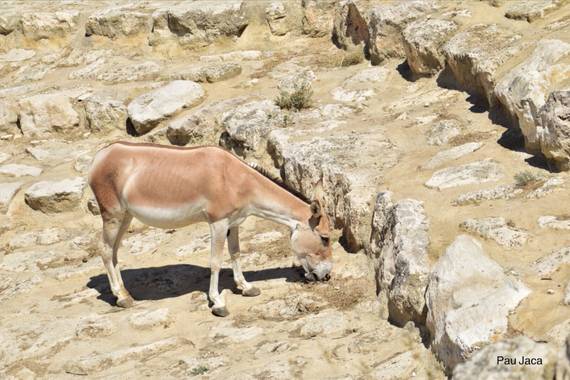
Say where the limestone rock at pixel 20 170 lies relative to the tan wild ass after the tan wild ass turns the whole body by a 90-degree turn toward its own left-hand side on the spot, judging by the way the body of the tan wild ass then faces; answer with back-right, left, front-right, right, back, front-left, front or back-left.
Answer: front-left

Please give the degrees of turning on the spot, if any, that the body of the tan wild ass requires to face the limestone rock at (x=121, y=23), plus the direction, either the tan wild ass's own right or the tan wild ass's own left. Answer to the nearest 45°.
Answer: approximately 90° to the tan wild ass's own left

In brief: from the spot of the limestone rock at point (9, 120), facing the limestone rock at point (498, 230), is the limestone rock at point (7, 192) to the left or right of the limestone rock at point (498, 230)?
right

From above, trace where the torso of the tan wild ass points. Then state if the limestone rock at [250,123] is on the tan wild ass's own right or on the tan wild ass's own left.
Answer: on the tan wild ass's own left

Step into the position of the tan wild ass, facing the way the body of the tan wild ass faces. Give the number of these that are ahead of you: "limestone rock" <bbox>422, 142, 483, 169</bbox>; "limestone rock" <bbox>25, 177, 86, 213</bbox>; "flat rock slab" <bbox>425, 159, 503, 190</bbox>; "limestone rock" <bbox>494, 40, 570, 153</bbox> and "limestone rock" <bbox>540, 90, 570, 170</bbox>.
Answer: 4

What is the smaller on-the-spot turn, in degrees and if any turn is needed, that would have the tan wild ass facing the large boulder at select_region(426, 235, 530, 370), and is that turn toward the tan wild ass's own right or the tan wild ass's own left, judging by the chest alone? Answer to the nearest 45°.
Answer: approximately 45° to the tan wild ass's own right

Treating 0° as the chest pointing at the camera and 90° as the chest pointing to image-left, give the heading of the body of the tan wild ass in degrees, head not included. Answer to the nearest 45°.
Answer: approximately 270°

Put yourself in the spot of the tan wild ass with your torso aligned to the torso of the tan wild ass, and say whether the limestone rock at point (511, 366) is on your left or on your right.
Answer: on your right

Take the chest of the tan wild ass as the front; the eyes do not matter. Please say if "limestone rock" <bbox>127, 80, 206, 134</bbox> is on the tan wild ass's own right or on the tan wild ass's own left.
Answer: on the tan wild ass's own left

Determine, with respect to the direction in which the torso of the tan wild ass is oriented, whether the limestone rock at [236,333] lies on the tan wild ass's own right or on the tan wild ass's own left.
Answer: on the tan wild ass's own right

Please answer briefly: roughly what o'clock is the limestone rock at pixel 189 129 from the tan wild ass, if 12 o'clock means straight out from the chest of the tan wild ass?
The limestone rock is roughly at 9 o'clock from the tan wild ass.
